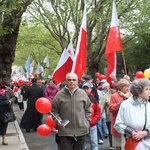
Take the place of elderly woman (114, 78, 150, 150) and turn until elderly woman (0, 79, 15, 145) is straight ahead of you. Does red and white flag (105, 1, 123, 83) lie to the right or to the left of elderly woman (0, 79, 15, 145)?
right

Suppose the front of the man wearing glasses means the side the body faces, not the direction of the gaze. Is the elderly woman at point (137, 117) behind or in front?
in front

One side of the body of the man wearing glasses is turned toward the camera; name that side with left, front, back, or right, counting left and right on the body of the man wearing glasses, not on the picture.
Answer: front

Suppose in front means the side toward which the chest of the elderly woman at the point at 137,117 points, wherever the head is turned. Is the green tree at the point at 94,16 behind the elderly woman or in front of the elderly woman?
behind

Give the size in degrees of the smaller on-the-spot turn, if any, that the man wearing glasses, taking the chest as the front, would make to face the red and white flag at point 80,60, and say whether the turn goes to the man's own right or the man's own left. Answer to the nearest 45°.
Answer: approximately 180°

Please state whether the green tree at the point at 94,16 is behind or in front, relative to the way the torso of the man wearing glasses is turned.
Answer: behind

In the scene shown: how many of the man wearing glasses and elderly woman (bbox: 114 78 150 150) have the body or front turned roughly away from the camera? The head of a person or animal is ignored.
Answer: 0

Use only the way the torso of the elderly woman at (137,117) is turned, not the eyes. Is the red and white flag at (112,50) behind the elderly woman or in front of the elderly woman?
behind
